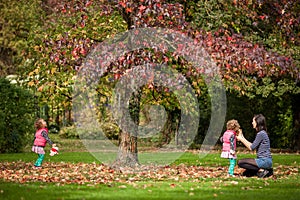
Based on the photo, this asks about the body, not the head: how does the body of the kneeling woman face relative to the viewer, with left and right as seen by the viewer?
facing to the left of the viewer

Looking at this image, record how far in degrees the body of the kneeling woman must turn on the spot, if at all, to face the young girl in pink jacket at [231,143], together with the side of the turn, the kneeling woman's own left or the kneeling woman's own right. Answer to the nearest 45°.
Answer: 0° — they already face them

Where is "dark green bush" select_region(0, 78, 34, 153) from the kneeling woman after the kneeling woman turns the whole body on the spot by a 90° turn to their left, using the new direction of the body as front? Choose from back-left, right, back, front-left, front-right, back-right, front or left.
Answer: back-right
